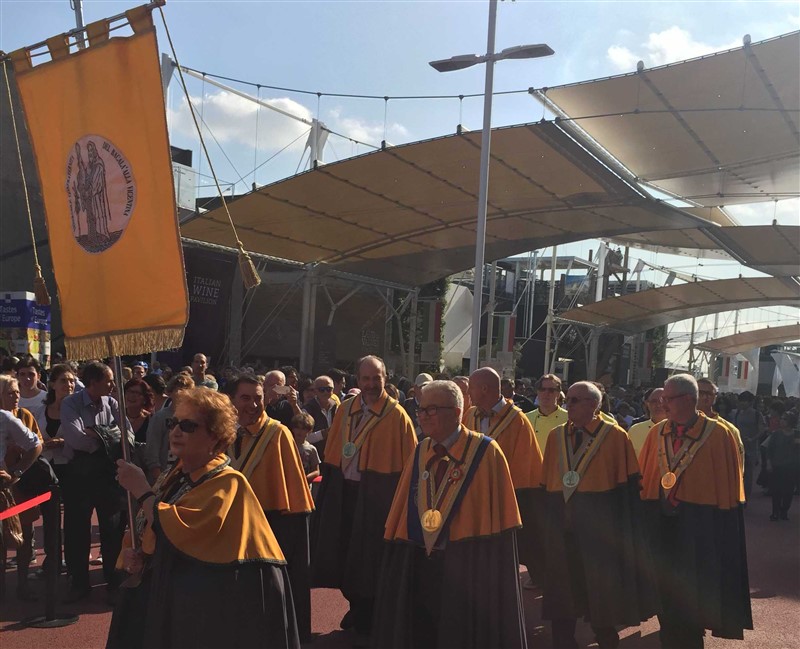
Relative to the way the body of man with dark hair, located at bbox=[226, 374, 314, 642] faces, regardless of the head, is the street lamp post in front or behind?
behind

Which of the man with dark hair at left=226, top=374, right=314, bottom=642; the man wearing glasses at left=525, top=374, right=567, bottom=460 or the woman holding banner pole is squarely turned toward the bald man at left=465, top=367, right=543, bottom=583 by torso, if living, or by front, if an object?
the man wearing glasses

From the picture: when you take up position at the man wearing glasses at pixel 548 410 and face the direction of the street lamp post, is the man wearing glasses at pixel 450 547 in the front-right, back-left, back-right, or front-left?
back-left

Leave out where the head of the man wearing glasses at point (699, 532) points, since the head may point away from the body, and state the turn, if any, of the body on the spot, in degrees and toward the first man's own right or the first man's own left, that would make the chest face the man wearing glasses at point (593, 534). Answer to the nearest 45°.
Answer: approximately 45° to the first man's own right

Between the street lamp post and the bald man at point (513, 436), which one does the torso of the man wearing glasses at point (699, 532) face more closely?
the bald man

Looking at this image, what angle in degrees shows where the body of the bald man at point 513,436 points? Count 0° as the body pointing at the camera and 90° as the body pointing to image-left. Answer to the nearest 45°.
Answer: approximately 45°

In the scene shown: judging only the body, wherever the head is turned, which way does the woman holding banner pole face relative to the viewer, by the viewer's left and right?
facing to the left of the viewer

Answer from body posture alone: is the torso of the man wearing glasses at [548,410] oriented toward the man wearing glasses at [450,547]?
yes

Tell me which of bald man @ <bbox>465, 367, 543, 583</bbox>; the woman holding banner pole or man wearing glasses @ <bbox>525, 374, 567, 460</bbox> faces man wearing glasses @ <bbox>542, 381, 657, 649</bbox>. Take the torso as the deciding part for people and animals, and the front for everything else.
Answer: man wearing glasses @ <bbox>525, 374, 567, 460</bbox>

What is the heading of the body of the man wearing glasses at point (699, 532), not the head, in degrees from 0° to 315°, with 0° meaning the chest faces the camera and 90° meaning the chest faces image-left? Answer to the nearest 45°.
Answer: approximately 45°

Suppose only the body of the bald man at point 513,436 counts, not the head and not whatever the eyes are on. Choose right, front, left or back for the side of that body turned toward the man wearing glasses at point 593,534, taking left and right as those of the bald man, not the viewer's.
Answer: left
